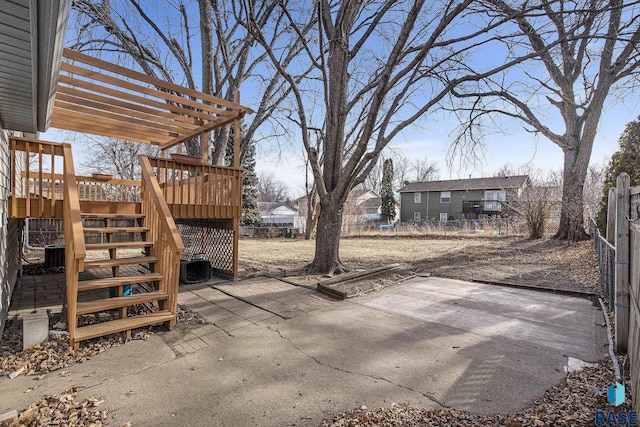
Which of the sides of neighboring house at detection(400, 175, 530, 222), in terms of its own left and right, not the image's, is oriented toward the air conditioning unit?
back

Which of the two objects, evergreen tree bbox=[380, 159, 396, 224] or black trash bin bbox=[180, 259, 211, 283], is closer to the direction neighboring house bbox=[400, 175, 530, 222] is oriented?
the evergreen tree

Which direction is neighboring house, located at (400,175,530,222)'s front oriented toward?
away from the camera

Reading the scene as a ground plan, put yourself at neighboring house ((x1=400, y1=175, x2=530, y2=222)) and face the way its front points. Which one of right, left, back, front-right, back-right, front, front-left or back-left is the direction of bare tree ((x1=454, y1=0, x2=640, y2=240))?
back

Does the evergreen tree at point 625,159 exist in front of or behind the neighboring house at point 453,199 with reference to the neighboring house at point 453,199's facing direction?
behind

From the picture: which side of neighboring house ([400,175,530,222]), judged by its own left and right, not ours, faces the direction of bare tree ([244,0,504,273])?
back

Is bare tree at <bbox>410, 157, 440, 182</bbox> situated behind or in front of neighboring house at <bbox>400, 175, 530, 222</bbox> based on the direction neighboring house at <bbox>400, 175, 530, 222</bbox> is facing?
in front
